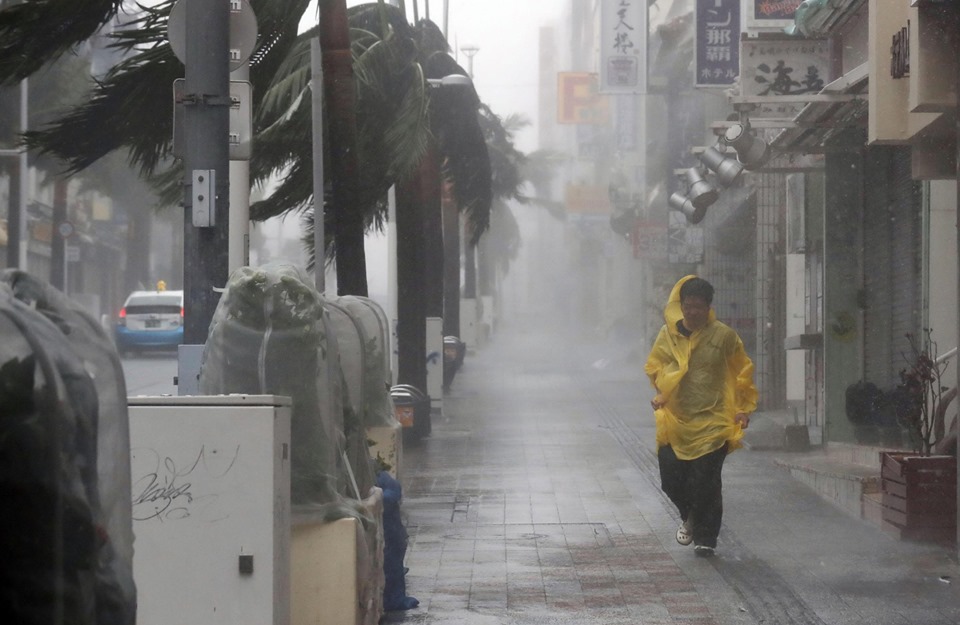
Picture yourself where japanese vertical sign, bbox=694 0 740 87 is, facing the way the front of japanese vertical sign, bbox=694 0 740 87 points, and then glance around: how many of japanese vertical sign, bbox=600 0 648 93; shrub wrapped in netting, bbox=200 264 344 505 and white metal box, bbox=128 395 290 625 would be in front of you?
2

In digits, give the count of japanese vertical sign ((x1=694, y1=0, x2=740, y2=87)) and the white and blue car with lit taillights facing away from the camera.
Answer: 1

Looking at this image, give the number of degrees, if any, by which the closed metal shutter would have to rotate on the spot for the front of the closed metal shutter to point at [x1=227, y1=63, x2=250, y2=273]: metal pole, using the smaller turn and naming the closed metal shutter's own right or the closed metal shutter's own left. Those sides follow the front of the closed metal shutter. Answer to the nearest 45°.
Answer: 0° — it already faces it

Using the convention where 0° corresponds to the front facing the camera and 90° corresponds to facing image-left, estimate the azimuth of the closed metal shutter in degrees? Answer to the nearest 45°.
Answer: approximately 45°

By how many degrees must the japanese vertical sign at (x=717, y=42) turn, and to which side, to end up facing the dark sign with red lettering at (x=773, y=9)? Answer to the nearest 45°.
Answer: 0° — it already faces it

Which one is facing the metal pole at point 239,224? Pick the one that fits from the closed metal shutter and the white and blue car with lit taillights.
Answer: the closed metal shutter

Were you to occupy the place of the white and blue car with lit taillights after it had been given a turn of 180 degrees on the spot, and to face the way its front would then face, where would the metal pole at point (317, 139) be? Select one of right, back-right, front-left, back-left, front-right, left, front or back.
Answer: front

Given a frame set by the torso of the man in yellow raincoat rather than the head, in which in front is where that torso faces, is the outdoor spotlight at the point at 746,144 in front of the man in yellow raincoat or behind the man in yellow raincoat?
behind

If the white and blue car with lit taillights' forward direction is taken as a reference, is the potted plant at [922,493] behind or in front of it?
behind

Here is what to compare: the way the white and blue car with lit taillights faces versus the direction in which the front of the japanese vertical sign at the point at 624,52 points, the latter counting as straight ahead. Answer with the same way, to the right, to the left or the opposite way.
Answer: the opposite way

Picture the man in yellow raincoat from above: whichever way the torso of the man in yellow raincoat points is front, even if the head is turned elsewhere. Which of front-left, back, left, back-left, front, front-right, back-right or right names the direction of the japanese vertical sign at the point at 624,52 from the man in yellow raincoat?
back

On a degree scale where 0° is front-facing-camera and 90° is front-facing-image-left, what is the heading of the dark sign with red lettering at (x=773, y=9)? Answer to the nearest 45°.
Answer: approximately 0°

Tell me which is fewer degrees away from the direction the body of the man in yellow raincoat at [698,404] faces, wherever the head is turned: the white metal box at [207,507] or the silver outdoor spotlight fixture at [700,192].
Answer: the white metal box

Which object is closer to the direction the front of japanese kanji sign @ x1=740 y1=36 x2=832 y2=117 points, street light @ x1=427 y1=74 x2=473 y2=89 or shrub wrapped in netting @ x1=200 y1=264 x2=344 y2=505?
the shrub wrapped in netting

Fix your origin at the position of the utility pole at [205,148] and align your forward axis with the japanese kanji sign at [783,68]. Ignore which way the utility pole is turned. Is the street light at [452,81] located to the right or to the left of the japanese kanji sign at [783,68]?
left
